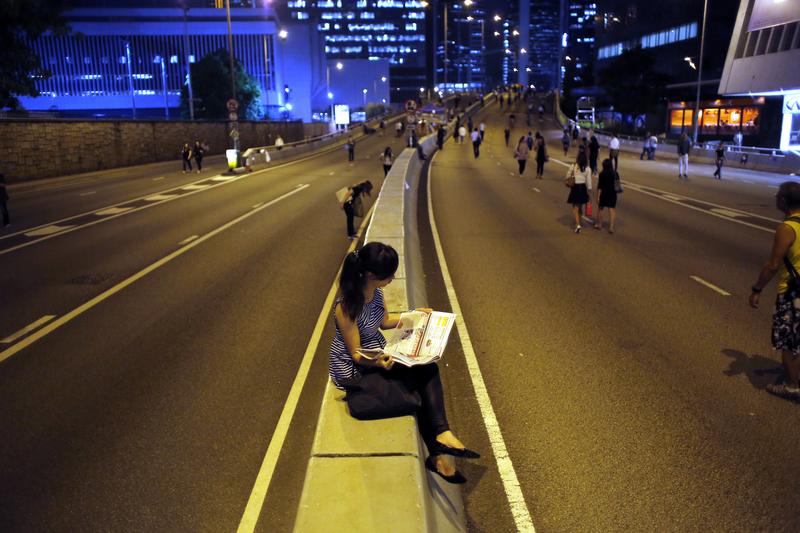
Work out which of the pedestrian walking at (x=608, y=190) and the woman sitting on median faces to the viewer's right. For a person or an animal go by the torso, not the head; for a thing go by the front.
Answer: the woman sitting on median

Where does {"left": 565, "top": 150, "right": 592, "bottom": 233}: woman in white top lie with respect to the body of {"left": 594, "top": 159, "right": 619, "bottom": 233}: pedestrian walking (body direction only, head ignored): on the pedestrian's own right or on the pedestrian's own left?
on the pedestrian's own left

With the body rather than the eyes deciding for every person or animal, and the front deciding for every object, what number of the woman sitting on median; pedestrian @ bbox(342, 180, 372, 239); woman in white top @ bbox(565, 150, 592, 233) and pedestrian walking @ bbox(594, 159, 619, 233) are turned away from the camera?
2

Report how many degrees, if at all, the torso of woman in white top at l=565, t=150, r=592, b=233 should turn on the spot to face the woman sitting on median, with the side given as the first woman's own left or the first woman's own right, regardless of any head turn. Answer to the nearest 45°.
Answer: approximately 180°

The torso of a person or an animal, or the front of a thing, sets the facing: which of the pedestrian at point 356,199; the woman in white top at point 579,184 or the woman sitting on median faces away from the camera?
the woman in white top

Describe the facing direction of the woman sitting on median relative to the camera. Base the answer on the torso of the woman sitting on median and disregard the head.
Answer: to the viewer's right

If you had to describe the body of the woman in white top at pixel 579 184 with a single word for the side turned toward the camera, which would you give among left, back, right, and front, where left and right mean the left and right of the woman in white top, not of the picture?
back

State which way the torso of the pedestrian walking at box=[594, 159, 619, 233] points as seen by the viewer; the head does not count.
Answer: away from the camera

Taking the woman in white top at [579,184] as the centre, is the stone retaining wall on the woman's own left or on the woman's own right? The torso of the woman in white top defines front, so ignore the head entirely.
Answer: on the woman's own left

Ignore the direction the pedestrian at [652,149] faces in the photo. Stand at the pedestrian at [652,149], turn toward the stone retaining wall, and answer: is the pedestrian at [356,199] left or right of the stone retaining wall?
left

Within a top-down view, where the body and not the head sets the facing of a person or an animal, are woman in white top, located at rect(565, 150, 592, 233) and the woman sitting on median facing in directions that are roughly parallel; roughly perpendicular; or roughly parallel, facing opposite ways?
roughly perpendicular
